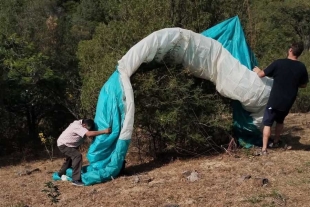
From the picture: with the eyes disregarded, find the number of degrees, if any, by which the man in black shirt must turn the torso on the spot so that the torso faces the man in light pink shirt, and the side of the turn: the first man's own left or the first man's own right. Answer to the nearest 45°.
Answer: approximately 45° to the first man's own left

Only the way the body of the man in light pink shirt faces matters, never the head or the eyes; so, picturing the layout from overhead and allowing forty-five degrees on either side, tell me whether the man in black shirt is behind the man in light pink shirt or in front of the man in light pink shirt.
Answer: in front

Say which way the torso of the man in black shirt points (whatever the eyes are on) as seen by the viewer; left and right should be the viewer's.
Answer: facing away from the viewer and to the left of the viewer

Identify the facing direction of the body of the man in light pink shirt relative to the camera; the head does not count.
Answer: to the viewer's right

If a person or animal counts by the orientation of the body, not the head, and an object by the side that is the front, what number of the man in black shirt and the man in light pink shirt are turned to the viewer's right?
1

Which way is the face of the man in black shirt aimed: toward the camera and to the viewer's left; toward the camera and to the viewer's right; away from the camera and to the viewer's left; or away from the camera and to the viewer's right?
away from the camera and to the viewer's left
